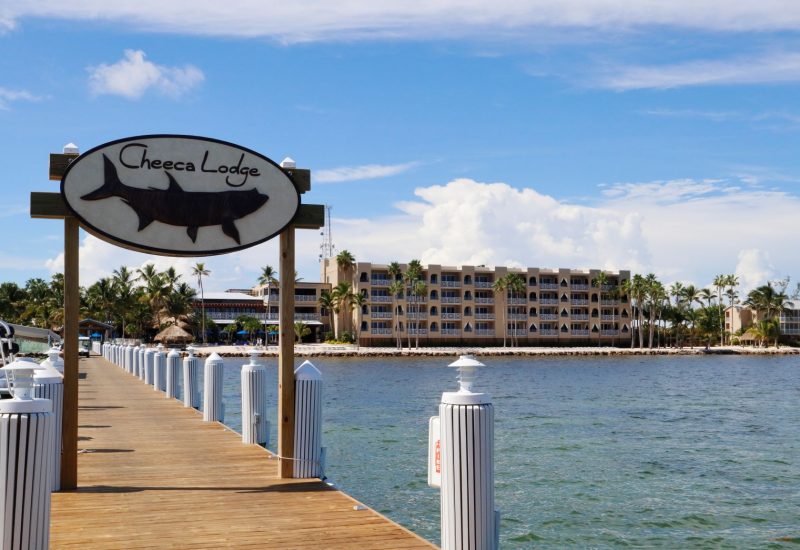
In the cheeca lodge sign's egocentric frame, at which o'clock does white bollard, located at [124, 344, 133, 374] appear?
The white bollard is roughly at 6 o'clock from the cheeca lodge sign.

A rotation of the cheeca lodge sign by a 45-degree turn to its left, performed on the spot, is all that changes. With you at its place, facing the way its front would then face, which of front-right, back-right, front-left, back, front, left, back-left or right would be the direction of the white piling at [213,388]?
back-left

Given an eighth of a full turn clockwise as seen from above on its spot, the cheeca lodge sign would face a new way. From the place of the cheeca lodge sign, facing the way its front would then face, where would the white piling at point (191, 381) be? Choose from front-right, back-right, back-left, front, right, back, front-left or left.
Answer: back-right

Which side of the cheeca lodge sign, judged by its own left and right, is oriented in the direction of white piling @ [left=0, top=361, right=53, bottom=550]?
front

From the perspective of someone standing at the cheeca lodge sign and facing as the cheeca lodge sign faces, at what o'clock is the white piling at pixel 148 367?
The white piling is roughly at 6 o'clock from the cheeca lodge sign.

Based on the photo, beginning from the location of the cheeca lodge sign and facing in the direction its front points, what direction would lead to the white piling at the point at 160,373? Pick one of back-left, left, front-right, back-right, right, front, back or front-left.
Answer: back

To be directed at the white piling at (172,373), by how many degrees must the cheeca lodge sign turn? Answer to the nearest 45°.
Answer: approximately 180°

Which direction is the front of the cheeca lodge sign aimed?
toward the camera
